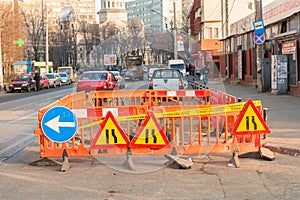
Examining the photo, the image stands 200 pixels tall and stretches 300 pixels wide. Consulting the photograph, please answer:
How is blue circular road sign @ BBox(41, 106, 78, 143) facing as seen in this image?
toward the camera

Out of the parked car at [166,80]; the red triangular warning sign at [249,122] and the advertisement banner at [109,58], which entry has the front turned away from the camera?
the parked car

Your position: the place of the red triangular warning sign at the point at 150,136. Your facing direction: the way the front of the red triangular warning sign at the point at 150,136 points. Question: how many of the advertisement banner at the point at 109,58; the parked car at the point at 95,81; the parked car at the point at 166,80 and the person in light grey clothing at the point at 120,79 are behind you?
4

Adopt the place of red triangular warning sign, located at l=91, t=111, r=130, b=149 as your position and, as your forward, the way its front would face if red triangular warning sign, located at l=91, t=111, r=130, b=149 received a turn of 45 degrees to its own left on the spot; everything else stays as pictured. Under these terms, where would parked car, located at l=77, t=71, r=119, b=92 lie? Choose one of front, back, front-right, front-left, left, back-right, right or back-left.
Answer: back-left

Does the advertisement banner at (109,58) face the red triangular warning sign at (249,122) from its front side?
yes

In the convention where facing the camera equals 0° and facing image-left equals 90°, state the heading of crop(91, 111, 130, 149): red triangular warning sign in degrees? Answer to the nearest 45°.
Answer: approximately 0°

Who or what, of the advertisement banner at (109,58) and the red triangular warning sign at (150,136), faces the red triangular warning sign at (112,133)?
the advertisement banner

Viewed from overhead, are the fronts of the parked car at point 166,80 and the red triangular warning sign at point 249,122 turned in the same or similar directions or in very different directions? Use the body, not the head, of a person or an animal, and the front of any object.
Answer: very different directions

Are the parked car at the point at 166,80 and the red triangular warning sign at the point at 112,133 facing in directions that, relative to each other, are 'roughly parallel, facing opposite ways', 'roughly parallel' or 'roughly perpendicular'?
roughly parallel, facing opposite ways

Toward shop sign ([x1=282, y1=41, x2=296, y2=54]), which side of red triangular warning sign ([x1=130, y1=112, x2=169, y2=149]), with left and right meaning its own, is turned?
back

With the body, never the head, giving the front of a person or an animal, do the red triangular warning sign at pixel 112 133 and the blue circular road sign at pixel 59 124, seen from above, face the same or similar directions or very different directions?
same or similar directions

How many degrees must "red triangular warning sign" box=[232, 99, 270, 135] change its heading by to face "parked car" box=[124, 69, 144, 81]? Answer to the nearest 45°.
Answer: approximately 180°

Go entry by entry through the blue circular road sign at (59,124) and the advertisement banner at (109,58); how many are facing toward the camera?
2

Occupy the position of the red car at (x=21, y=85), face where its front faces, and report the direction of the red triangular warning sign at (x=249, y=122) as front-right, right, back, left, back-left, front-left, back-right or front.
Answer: front-left

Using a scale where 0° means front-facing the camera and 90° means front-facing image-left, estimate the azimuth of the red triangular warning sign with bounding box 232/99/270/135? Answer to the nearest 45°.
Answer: approximately 0°

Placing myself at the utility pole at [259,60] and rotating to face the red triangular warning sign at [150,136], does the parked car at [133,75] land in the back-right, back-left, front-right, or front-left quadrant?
back-right
